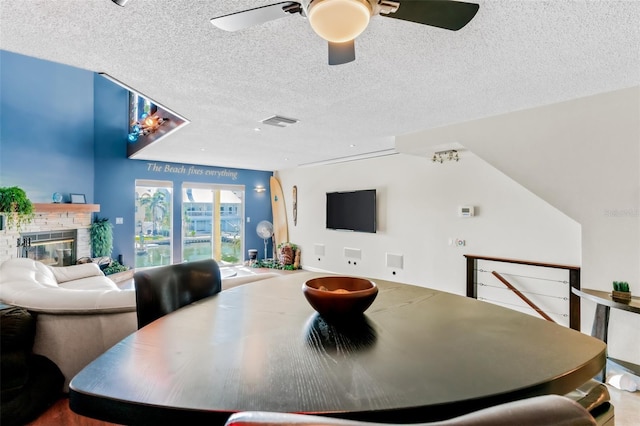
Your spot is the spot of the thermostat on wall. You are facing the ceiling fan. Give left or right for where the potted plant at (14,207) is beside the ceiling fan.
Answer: right

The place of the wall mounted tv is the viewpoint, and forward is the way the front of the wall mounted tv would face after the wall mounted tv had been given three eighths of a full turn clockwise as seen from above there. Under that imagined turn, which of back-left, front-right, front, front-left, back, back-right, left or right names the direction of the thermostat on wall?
back-right

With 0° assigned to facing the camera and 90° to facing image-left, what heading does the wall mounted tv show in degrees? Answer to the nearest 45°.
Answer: approximately 45°

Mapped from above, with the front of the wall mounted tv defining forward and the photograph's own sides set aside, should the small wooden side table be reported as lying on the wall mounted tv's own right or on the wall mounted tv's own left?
on the wall mounted tv's own left

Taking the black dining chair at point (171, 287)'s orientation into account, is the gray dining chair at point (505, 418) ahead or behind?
ahead

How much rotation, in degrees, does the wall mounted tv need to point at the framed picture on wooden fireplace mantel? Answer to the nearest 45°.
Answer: approximately 45° to its right

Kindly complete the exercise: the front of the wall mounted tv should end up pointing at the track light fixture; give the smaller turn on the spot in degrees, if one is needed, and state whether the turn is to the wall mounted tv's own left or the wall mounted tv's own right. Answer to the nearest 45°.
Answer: approximately 90° to the wall mounted tv's own left

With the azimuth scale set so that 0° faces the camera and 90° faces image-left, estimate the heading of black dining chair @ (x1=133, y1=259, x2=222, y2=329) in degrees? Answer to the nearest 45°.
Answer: approximately 315°

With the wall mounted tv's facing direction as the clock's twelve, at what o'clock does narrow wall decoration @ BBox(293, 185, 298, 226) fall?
The narrow wall decoration is roughly at 3 o'clock from the wall mounted tv.

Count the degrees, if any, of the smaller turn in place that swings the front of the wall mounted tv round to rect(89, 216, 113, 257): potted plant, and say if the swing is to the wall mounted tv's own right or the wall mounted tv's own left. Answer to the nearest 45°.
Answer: approximately 45° to the wall mounted tv's own right

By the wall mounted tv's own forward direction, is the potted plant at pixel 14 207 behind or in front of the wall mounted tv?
in front

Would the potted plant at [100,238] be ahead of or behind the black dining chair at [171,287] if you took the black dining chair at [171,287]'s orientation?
behind

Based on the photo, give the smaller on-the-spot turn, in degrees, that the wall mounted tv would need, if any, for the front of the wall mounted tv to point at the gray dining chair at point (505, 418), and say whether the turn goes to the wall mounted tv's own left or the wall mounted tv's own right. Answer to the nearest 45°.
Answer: approximately 45° to the wall mounted tv's own left

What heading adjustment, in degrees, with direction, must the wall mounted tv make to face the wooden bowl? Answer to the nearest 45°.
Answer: approximately 45° to its left

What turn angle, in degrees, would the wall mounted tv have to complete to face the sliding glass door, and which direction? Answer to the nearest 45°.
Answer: approximately 45° to its right
